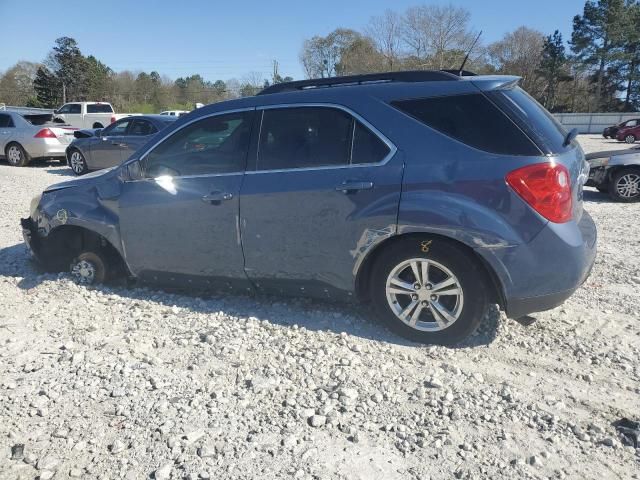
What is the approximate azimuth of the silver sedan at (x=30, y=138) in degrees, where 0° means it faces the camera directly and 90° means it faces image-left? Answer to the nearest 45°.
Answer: approximately 135°

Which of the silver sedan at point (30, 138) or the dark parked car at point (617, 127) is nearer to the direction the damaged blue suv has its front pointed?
the silver sedan

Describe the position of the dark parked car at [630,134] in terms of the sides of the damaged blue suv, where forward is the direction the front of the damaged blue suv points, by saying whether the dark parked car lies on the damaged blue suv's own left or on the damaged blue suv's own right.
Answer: on the damaged blue suv's own right

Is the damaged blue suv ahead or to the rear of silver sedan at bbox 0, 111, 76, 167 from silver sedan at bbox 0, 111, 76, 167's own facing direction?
to the rear

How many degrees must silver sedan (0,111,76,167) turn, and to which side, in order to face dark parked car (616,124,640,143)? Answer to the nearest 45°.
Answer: approximately 135° to its right

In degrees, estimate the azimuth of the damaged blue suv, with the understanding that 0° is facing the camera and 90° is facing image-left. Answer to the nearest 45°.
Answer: approximately 90°

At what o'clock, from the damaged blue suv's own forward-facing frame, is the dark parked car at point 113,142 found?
The dark parked car is roughly at 2 o'clock from the damaged blue suv.

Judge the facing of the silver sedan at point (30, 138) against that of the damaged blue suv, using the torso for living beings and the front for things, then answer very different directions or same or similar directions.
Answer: same or similar directions

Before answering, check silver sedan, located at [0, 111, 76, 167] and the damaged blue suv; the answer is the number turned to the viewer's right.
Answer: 0

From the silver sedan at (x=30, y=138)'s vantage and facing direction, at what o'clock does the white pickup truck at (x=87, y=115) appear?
The white pickup truck is roughly at 2 o'clock from the silver sedan.

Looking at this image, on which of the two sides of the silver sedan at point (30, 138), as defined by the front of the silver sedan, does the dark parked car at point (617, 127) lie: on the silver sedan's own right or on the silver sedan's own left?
on the silver sedan's own right

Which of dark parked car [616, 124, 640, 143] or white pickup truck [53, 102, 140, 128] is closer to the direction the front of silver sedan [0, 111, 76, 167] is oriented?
the white pickup truck
